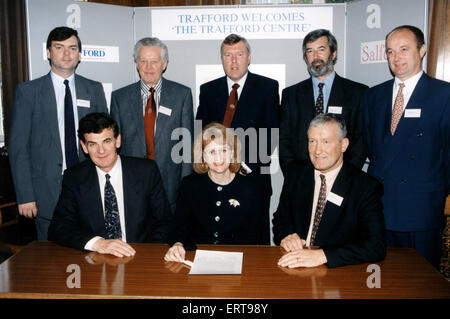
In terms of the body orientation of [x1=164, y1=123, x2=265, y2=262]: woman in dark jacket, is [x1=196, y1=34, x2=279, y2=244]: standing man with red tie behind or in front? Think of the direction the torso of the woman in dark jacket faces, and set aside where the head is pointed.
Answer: behind

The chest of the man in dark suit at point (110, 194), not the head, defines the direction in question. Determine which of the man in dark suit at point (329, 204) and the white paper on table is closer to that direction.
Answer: the white paper on table

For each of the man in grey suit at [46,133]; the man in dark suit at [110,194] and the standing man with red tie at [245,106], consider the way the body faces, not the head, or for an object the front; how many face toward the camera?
3

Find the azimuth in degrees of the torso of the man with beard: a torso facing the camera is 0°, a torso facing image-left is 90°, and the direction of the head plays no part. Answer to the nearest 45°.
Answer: approximately 0°

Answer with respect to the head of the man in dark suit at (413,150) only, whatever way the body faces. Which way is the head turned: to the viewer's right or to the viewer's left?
to the viewer's left

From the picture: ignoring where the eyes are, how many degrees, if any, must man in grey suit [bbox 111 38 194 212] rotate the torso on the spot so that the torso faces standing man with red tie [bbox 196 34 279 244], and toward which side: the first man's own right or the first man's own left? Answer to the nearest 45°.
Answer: approximately 90° to the first man's own left

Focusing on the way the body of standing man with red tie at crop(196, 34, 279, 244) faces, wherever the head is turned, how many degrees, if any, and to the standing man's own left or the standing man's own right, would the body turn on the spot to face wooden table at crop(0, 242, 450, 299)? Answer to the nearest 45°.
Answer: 0° — they already face it

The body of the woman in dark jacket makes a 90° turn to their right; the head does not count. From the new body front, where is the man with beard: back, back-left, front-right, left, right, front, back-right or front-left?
back-right
